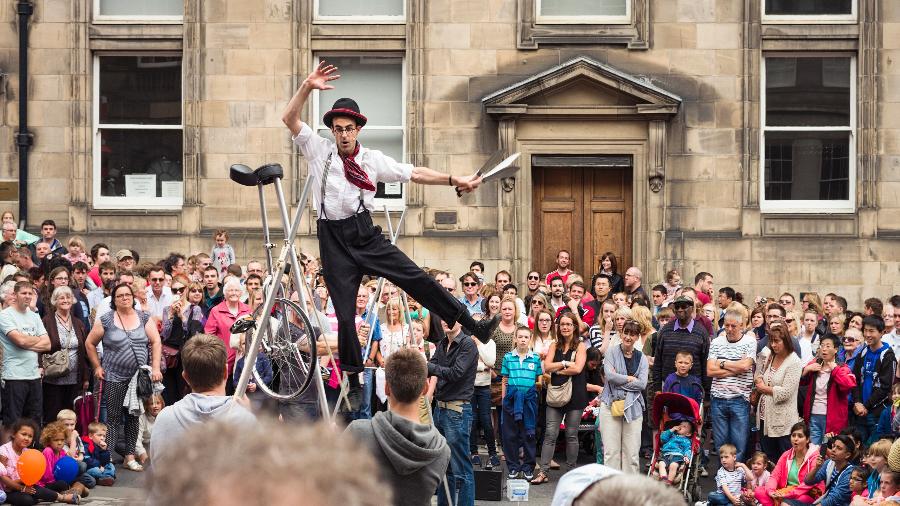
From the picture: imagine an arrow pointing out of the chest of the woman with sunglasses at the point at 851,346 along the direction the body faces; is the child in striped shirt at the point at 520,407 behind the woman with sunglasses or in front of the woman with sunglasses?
in front

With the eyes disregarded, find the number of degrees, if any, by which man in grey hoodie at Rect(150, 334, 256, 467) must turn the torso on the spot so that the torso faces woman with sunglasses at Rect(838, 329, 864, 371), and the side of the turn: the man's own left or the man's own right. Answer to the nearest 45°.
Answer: approximately 45° to the man's own right

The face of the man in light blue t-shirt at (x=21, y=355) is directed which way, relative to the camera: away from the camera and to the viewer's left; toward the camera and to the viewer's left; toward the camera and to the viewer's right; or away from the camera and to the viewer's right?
toward the camera and to the viewer's right

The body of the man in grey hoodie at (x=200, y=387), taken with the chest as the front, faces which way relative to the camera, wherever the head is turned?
away from the camera

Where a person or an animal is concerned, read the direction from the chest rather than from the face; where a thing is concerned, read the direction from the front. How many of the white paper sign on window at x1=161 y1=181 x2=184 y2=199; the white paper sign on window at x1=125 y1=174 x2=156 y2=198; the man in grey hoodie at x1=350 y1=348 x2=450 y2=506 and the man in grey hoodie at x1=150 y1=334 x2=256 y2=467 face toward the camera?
2

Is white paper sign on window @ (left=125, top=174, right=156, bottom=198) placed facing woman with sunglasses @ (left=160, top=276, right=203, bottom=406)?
yes

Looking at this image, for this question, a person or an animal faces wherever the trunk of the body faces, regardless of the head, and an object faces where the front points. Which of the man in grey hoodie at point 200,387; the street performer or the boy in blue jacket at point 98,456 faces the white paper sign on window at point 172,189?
the man in grey hoodie

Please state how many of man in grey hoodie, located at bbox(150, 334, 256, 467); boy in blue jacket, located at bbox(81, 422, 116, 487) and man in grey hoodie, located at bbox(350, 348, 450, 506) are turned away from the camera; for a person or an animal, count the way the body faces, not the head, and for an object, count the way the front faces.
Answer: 2

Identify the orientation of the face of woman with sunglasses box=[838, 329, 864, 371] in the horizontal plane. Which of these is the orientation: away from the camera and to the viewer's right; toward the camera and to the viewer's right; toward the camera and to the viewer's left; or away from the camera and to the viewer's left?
toward the camera and to the viewer's left

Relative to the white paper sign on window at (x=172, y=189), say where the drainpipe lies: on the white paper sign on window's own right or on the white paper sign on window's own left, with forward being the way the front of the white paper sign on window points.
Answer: on the white paper sign on window's own right

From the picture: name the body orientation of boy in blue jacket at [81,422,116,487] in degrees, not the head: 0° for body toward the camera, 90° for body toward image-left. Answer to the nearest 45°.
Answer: approximately 315°

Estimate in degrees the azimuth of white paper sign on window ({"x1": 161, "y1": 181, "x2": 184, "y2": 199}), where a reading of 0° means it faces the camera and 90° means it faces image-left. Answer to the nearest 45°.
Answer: approximately 0°

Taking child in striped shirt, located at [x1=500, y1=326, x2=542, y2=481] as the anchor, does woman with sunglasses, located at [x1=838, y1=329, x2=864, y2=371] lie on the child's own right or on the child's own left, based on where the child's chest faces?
on the child's own left
